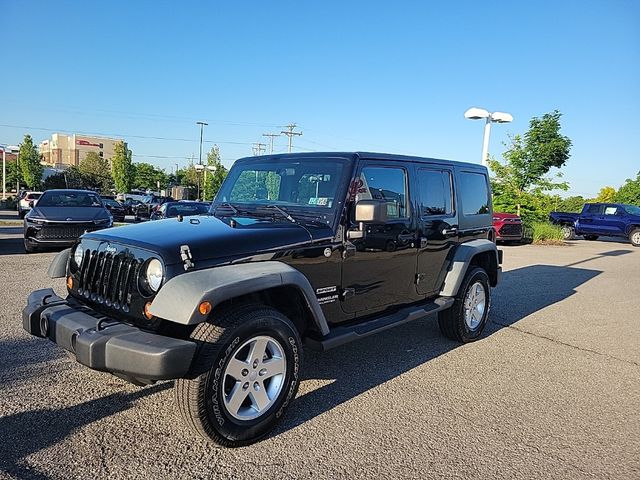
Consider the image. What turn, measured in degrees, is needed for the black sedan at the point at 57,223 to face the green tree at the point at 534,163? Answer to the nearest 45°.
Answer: approximately 90° to its left

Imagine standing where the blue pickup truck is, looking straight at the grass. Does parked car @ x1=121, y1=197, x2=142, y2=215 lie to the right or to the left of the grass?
right

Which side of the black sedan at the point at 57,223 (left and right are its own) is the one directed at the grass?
left

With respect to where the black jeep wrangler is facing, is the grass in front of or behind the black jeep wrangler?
behind

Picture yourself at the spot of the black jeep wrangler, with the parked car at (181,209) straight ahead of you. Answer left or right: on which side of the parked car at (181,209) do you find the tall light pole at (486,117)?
right

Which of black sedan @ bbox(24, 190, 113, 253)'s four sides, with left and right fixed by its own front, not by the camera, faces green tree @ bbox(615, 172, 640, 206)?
left

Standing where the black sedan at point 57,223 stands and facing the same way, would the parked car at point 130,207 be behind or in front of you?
behind

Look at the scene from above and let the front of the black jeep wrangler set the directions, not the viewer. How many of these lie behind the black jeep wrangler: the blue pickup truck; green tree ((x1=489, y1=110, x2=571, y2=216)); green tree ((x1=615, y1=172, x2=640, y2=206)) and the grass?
4

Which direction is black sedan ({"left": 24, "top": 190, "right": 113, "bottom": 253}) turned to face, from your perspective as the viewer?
facing the viewer

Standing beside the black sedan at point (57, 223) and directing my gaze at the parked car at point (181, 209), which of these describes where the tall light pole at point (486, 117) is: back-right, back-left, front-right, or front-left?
front-right

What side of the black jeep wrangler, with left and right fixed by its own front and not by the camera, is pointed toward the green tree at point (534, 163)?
back

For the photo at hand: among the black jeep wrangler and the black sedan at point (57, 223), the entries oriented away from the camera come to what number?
0

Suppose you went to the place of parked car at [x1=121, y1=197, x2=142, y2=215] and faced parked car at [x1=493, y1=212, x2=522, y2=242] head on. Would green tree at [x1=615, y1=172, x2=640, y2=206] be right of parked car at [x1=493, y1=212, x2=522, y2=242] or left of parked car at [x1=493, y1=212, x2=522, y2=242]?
left

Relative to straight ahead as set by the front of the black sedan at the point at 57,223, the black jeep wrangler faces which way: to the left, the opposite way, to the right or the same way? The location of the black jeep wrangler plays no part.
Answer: to the right

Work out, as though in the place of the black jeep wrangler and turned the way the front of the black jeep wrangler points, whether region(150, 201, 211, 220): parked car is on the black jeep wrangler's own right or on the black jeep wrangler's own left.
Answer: on the black jeep wrangler's own right

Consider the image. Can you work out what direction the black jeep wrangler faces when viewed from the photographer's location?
facing the viewer and to the left of the viewer
